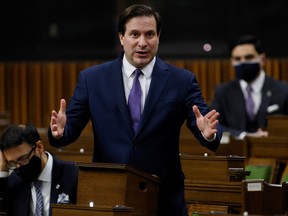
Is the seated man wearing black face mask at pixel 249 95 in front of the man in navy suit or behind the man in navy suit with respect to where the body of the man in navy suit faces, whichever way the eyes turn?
behind

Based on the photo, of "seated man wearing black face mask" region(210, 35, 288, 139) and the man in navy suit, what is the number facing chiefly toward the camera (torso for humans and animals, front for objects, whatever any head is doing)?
2

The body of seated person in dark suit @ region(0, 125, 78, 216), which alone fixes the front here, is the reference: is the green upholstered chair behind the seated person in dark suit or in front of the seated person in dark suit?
behind

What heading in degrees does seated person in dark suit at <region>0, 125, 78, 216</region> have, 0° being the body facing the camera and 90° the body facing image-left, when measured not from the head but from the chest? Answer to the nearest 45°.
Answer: approximately 45°

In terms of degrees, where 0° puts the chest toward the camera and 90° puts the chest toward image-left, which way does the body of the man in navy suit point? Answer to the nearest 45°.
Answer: approximately 0°
